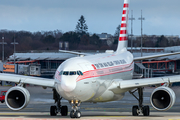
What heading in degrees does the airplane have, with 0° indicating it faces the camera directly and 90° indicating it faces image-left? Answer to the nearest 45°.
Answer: approximately 0°
